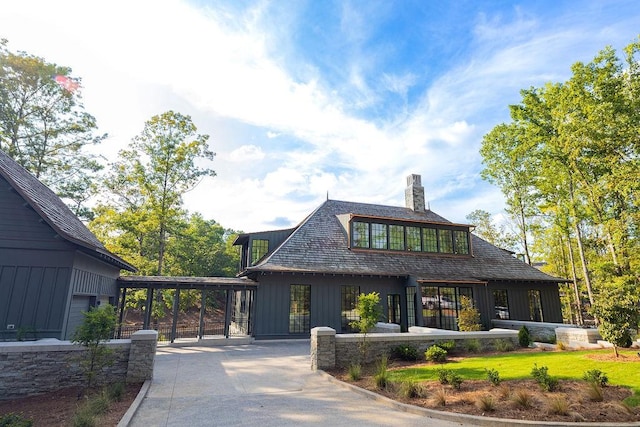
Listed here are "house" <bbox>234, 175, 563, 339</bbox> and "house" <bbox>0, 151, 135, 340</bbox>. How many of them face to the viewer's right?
1

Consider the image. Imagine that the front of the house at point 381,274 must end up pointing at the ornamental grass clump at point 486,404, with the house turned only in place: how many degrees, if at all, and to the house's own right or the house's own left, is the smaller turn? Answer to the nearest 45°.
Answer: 0° — it already faces it

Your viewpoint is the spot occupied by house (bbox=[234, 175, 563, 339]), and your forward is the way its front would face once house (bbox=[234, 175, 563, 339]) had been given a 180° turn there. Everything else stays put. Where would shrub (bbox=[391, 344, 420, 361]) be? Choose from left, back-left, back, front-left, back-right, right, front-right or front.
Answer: back

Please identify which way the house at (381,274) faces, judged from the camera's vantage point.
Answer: facing the viewer

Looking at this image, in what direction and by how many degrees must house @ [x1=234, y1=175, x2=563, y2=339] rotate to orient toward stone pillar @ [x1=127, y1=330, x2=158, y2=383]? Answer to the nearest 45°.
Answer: approximately 45° to its right

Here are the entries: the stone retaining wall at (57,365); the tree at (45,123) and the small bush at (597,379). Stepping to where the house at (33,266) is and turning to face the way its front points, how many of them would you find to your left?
1

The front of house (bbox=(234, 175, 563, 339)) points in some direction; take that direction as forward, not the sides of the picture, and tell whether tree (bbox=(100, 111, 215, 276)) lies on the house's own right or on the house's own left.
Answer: on the house's own right

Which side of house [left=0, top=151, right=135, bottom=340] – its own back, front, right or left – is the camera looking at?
right
